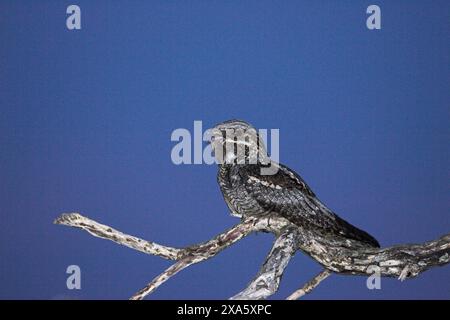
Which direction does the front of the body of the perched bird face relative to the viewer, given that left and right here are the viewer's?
facing to the left of the viewer
